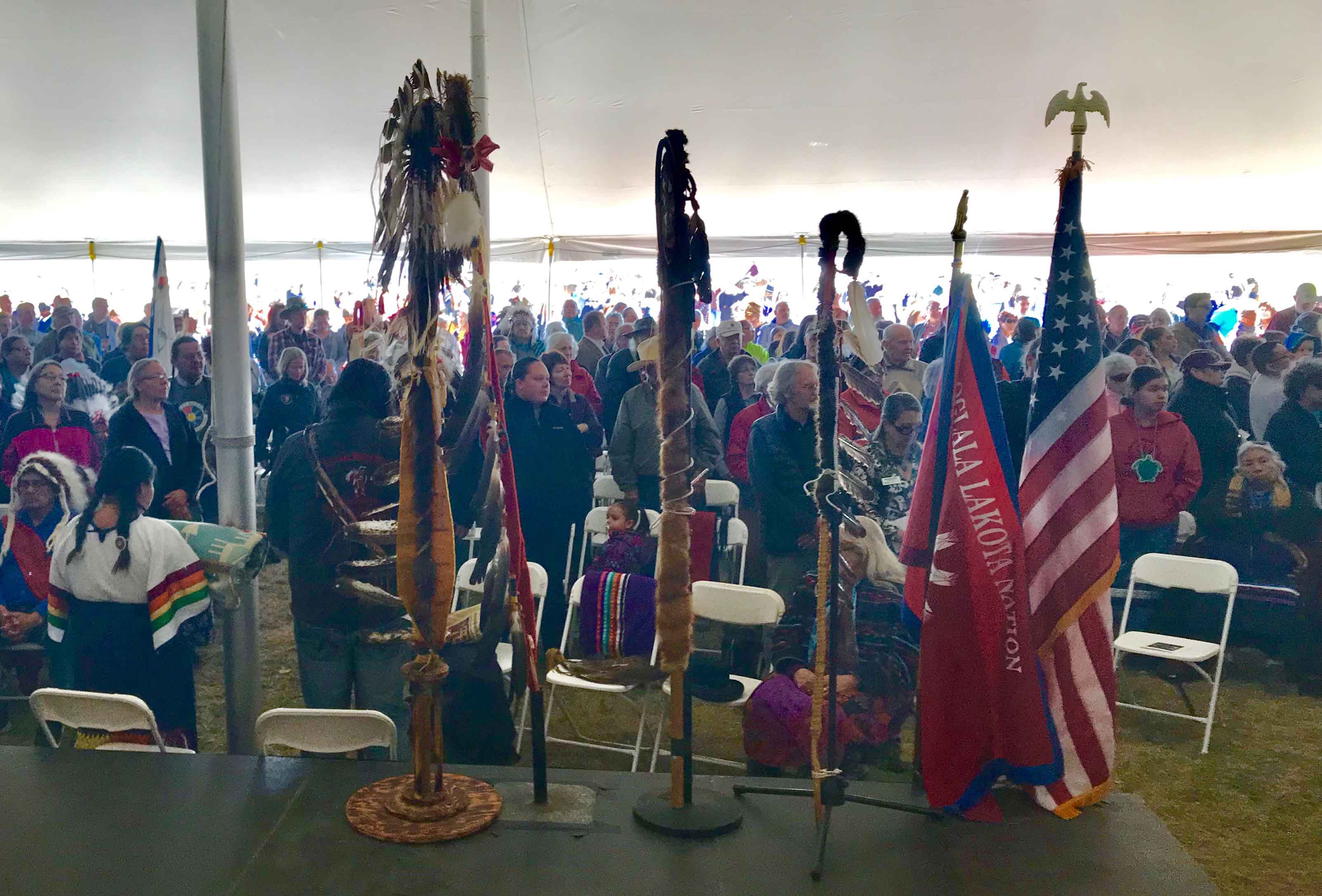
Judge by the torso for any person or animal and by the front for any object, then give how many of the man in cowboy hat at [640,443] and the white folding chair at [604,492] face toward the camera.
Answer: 2

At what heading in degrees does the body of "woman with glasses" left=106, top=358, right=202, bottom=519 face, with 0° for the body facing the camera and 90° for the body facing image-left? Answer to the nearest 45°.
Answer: approximately 315°

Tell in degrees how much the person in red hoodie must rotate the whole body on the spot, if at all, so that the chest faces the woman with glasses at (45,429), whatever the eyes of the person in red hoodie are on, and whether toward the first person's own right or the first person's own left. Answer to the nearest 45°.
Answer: approximately 45° to the first person's own right

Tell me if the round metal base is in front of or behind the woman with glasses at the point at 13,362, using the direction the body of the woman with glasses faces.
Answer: in front

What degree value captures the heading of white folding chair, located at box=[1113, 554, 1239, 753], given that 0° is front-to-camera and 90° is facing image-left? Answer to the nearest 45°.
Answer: approximately 45°

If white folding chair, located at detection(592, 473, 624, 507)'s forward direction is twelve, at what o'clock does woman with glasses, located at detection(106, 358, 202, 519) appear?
The woman with glasses is roughly at 2 o'clock from the white folding chair.

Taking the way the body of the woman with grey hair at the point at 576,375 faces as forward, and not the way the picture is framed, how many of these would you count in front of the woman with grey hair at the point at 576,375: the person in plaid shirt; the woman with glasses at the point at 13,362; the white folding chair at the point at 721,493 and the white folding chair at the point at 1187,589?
2

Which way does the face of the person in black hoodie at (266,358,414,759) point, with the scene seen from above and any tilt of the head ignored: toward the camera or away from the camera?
away from the camera

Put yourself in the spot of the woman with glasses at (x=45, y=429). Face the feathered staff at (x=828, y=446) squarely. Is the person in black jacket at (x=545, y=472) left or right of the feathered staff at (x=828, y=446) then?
left
